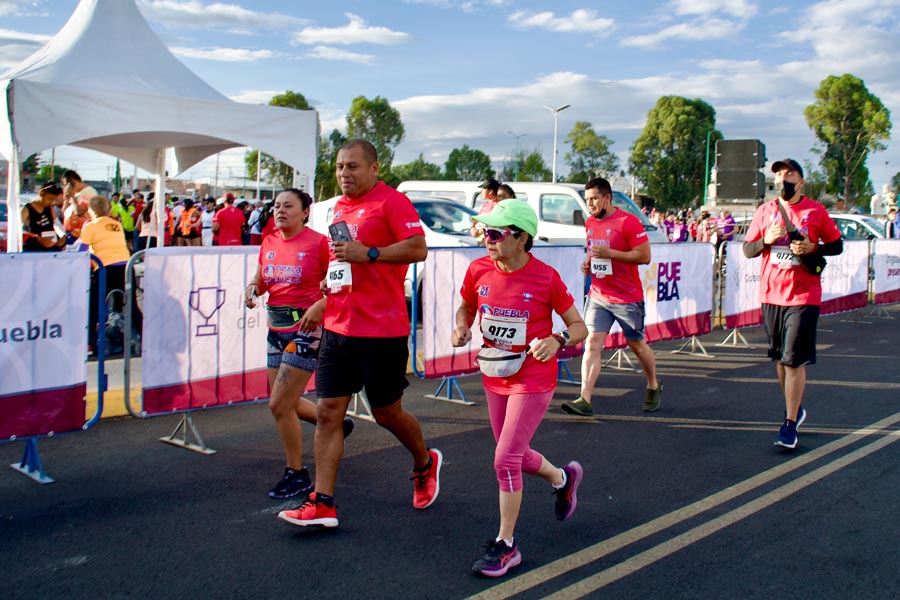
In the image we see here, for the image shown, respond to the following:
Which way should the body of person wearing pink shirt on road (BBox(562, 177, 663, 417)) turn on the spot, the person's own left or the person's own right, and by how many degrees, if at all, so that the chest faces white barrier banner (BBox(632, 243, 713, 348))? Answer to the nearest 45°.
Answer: approximately 135° to the person's own right

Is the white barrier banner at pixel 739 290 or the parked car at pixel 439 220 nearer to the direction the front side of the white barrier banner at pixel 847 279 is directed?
the white barrier banner

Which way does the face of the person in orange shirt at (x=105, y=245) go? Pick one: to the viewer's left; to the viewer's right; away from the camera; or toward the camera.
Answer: away from the camera

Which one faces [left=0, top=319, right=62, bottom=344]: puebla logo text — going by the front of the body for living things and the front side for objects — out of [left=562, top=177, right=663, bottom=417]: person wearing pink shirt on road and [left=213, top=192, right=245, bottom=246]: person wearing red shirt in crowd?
[left=562, top=177, right=663, bottom=417]: person wearing pink shirt on road

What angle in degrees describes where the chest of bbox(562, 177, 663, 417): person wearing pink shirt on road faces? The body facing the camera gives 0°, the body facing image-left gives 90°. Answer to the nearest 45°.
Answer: approximately 45°

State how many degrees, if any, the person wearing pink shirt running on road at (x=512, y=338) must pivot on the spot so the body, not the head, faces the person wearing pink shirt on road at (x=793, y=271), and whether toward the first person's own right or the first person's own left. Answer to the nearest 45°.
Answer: approximately 180°

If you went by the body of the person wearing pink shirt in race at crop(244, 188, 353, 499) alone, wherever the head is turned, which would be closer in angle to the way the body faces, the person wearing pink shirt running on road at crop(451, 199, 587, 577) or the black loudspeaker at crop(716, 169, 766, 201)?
the person wearing pink shirt running on road

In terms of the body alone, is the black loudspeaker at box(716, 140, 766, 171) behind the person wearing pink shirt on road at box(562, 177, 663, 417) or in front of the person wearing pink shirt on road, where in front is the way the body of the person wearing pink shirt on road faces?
behind
